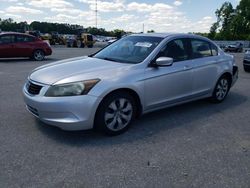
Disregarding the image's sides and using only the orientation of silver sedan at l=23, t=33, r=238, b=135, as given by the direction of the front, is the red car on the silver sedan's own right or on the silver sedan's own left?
on the silver sedan's own right

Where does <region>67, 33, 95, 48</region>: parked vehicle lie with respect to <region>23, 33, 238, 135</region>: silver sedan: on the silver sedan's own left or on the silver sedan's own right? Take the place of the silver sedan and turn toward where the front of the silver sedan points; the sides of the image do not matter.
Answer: on the silver sedan's own right

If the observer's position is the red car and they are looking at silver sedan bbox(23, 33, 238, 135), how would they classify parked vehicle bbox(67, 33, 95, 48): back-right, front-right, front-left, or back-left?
back-left

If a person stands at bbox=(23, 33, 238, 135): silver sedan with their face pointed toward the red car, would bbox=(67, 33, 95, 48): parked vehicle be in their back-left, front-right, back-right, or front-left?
front-right
